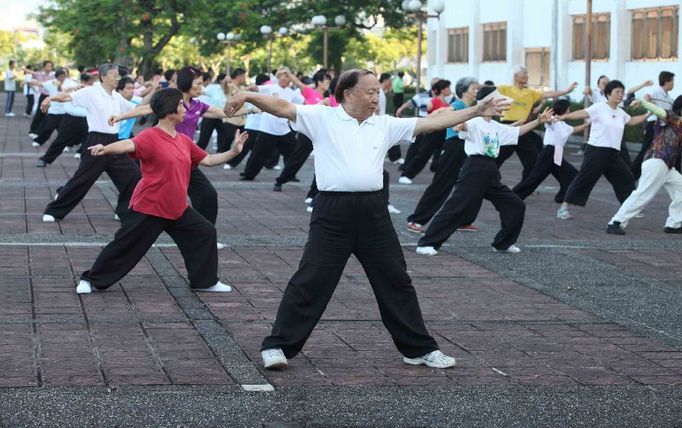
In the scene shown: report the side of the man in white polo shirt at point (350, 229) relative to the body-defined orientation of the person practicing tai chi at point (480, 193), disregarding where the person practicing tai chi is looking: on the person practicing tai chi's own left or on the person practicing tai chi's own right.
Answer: on the person practicing tai chi's own right

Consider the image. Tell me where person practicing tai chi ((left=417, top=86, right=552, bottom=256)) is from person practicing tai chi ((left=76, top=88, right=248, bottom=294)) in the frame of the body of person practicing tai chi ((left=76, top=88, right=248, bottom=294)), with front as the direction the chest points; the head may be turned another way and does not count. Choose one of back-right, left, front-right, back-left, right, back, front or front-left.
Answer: left

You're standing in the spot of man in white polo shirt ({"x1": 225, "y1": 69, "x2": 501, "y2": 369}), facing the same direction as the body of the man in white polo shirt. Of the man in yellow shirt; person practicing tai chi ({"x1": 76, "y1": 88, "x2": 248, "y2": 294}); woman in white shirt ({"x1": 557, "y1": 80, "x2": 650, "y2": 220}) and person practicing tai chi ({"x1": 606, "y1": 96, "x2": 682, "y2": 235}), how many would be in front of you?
0

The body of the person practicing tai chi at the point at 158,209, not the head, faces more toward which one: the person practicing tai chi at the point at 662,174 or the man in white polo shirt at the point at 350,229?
the man in white polo shirt

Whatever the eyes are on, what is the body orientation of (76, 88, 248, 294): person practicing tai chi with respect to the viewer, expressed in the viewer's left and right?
facing the viewer and to the right of the viewer

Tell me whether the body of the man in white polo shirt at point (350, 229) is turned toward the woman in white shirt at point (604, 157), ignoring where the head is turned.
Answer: no

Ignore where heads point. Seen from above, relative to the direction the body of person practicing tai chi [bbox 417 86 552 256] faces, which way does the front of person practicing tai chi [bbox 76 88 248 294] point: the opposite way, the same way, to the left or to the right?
the same way

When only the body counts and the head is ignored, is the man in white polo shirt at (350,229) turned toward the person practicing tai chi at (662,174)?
no

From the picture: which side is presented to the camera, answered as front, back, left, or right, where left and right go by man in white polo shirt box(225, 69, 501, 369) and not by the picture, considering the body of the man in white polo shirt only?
front

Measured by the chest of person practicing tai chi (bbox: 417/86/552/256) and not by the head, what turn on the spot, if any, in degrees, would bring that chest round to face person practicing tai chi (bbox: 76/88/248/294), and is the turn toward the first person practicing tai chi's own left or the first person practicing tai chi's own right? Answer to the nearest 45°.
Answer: approximately 90° to the first person practicing tai chi's own right

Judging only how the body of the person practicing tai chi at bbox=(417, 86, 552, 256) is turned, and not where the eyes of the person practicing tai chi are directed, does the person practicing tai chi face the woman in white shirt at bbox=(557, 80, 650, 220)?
no

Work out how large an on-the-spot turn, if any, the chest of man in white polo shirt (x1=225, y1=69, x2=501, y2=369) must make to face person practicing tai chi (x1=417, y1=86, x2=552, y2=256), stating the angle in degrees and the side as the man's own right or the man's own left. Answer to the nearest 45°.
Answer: approximately 180°

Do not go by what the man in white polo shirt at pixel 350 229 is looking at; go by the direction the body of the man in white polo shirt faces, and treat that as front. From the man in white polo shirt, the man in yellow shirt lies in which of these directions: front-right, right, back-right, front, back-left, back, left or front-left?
back

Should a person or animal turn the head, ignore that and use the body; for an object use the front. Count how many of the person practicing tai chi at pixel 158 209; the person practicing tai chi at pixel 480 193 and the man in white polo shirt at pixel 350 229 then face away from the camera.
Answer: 0

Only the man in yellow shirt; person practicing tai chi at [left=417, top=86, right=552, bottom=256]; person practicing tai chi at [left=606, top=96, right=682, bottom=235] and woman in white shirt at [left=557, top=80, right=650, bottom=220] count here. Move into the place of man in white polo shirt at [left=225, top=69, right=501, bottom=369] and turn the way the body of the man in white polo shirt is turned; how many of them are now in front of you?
0

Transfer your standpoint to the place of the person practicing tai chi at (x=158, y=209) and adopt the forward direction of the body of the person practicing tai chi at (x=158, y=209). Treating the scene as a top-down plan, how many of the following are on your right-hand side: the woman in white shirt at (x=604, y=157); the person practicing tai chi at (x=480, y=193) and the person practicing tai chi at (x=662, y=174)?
0
